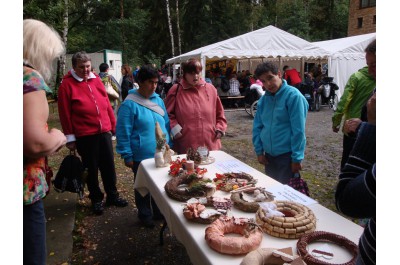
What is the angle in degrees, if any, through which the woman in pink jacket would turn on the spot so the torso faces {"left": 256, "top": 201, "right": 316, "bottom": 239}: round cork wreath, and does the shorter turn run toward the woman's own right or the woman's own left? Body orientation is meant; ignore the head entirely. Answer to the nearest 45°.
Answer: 0° — they already face it

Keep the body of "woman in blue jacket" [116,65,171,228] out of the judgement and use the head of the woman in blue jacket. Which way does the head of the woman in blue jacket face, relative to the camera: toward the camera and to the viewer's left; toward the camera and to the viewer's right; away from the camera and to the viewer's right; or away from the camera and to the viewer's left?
toward the camera and to the viewer's right

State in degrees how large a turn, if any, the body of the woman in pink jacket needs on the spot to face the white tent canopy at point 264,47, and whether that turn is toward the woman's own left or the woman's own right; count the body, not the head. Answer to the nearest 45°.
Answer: approximately 180°

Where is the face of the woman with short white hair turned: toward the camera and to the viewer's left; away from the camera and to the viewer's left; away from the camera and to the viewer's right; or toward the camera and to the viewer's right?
away from the camera and to the viewer's right

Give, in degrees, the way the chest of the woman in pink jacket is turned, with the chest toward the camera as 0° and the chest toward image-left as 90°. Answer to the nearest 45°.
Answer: approximately 0°

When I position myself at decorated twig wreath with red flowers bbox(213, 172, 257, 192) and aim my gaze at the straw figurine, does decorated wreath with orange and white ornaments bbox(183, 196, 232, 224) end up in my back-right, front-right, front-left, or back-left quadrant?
back-left
